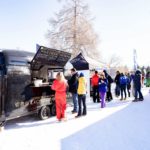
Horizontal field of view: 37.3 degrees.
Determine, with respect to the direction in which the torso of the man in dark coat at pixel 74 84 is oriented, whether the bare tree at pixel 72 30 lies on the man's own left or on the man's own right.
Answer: on the man's own right

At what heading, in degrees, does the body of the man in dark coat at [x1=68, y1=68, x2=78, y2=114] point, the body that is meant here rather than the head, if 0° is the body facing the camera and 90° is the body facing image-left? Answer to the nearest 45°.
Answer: approximately 90°
